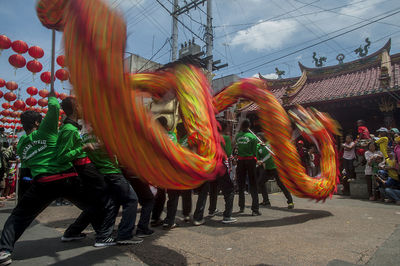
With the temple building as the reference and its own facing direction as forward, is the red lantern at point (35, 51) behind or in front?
in front

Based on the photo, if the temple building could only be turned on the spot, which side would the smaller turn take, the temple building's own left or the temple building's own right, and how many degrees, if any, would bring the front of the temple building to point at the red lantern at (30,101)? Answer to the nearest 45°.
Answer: approximately 45° to the temple building's own right

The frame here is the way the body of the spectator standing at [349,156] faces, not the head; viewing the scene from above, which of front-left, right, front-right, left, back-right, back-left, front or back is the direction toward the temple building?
back-right

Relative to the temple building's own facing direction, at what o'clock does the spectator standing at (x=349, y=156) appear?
The spectator standing is roughly at 11 o'clock from the temple building.

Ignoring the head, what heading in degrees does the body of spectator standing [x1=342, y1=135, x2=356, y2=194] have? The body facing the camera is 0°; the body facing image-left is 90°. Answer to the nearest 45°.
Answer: approximately 45°

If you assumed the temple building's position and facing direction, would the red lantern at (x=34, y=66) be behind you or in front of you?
in front

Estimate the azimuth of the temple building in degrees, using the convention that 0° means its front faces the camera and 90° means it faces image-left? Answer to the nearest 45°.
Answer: approximately 45°
